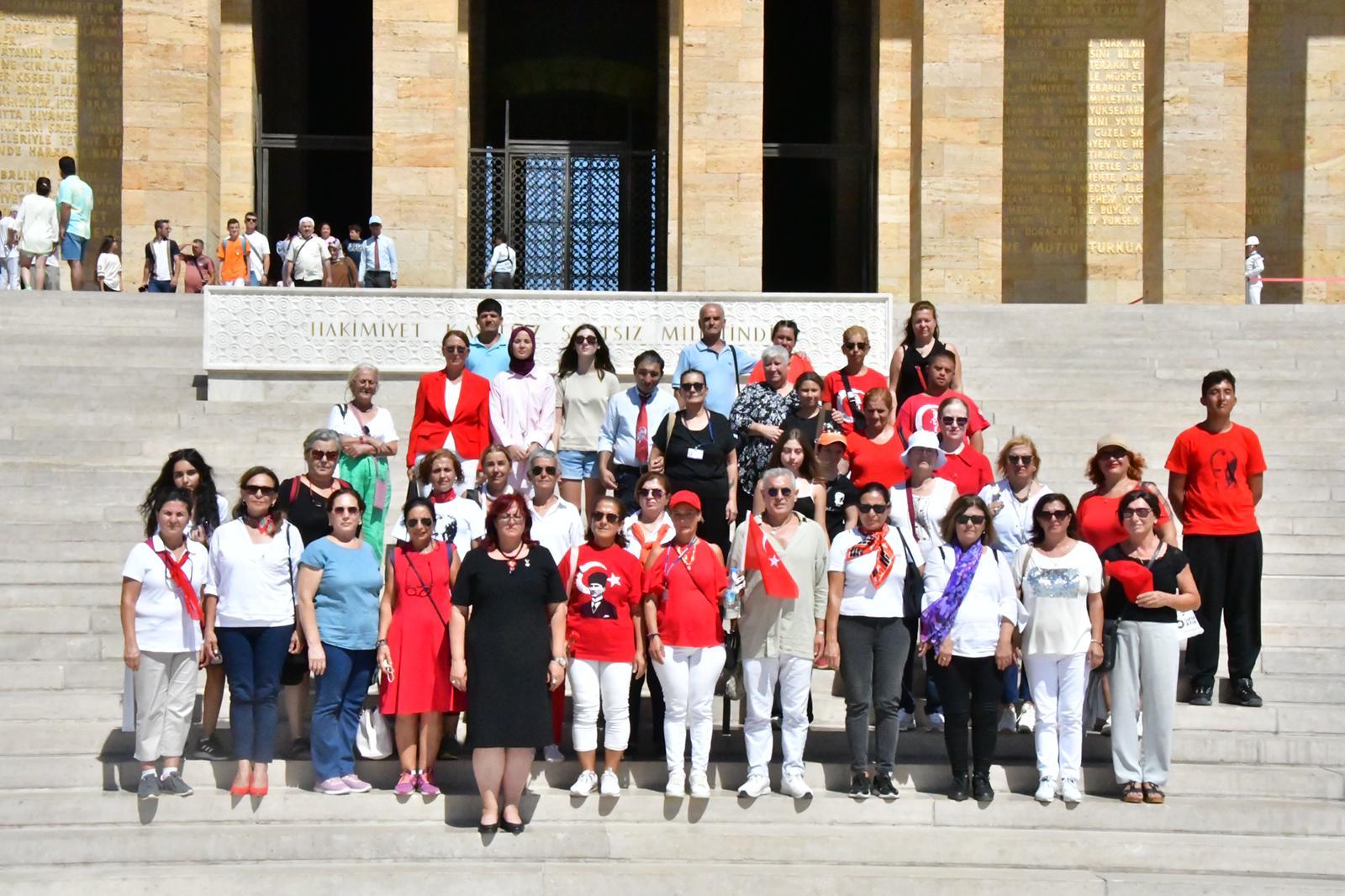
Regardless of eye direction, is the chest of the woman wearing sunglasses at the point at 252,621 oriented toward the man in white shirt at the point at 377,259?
no

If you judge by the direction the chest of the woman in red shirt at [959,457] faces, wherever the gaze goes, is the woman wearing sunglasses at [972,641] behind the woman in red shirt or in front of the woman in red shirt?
in front

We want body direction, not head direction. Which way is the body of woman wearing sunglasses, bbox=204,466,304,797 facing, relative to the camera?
toward the camera

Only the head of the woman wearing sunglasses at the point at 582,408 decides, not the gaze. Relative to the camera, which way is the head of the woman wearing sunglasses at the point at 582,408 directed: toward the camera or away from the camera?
toward the camera

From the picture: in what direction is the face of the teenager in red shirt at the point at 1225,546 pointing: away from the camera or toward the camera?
toward the camera

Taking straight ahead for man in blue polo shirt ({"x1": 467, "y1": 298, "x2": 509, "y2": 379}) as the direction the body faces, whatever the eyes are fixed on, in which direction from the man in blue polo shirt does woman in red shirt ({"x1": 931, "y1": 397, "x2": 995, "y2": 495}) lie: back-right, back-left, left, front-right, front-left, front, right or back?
front-left

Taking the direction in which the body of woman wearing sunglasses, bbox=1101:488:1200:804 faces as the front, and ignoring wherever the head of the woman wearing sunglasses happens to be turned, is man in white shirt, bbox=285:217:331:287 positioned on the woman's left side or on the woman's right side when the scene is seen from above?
on the woman's right side

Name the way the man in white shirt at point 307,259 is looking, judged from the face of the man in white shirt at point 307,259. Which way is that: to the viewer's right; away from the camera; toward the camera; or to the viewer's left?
toward the camera

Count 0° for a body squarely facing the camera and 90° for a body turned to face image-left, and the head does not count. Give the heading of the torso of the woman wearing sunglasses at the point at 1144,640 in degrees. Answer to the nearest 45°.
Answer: approximately 0°

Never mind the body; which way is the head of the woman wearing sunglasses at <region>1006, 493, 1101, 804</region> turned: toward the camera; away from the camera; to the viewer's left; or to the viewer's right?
toward the camera

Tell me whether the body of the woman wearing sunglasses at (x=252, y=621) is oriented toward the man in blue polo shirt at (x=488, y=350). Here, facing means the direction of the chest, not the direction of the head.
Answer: no

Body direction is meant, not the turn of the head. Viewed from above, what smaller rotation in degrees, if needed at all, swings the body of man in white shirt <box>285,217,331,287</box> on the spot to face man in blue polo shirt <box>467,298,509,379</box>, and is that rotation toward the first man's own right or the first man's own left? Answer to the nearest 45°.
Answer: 0° — they already face them

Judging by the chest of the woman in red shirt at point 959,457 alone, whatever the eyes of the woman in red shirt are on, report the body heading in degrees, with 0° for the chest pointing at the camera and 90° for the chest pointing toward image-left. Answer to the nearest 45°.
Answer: approximately 0°

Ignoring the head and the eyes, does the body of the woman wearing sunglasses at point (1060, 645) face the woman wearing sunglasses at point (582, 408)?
no

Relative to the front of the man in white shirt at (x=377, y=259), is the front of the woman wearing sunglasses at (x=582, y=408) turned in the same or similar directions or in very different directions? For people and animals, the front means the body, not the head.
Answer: same or similar directions

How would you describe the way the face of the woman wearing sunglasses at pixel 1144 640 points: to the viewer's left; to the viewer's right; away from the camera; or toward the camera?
toward the camera

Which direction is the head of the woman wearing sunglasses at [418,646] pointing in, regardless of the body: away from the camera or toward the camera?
toward the camera
